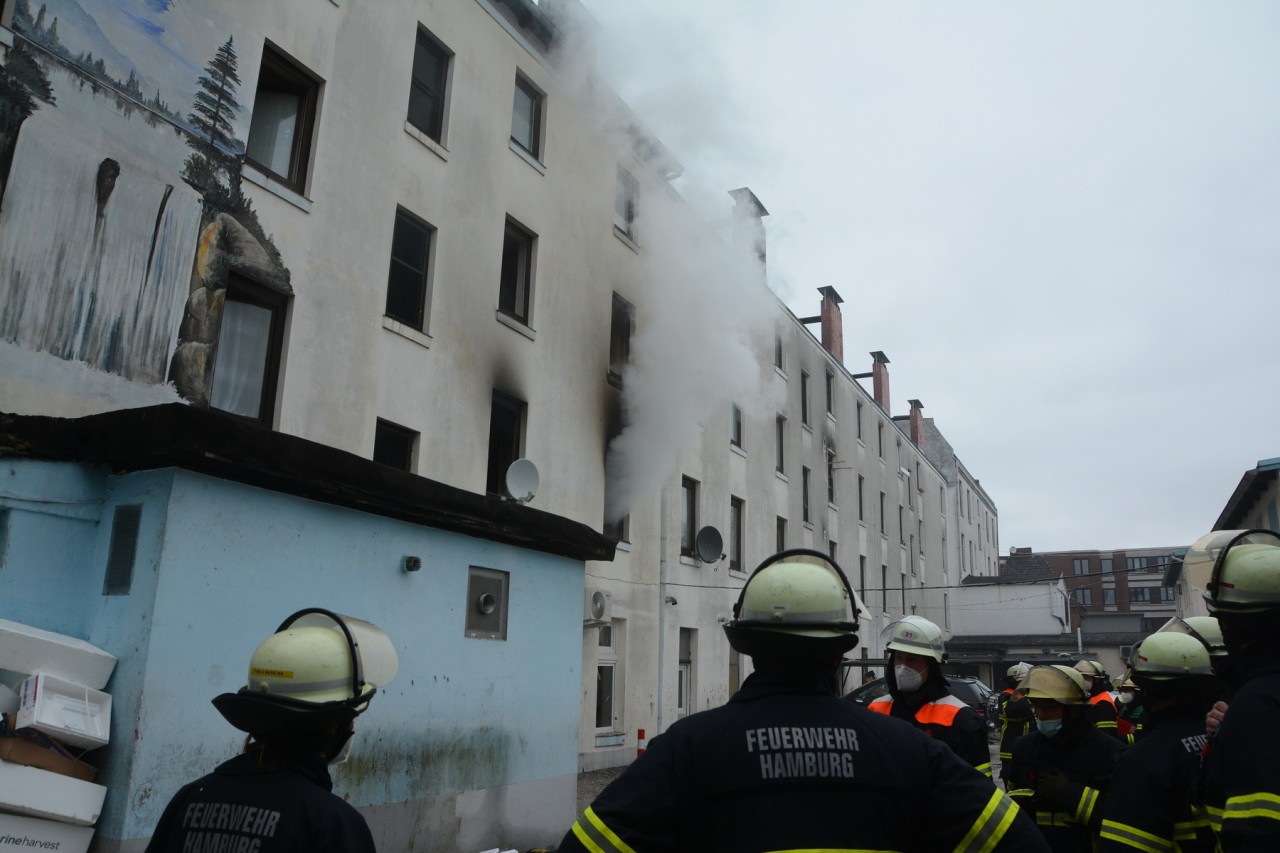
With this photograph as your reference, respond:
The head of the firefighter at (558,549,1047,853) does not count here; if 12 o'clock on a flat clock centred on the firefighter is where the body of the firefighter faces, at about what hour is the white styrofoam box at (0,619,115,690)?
The white styrofoam box is roughly at 10 o'clock from the firefighter.

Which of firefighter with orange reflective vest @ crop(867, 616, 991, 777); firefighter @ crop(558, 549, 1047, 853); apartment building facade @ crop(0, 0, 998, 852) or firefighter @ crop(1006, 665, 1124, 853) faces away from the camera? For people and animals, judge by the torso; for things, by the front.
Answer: firefighter @ crop(558, 549, 1047, 853)

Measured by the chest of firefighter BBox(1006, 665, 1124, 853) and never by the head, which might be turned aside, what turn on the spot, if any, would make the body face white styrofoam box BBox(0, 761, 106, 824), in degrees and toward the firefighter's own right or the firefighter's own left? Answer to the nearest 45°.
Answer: approximately 45° to the firefighter's own right

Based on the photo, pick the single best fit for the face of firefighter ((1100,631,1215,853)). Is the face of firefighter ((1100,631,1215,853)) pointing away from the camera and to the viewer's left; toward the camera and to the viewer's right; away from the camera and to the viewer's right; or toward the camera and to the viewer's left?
away from the camera and to the viewer's left

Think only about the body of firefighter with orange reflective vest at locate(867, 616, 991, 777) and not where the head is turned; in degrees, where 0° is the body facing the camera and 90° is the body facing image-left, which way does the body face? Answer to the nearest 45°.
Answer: approximately 45°

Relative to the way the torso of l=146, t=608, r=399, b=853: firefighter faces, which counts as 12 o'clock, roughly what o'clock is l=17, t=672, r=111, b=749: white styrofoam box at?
The white styrofoam box is roughly at 10 o'clock from the firefighter.

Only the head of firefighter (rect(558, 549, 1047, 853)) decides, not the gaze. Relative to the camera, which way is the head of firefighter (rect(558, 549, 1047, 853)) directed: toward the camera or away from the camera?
away from the camera

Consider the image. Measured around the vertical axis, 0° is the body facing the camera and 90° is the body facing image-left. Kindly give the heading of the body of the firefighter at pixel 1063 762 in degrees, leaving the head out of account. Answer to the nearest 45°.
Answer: approximately 45°

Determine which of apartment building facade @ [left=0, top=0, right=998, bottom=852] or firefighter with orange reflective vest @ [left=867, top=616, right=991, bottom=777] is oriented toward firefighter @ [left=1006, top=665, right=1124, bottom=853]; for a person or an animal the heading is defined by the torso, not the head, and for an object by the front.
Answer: the apartment building facade

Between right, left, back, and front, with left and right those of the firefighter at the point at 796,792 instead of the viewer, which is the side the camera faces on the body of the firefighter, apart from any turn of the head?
back

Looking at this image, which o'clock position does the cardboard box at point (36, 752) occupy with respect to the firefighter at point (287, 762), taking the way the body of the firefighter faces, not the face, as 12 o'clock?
The cardboard box is roughly at 10 o'clock from the firefighter.

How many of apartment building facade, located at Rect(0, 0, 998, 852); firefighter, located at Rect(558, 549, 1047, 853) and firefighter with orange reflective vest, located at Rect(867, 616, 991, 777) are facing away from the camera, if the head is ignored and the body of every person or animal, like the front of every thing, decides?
1

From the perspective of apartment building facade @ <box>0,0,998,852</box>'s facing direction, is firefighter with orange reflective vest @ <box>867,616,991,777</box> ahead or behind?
ahead

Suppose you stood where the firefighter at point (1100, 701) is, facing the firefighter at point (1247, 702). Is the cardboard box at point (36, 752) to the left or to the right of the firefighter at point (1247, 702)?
right

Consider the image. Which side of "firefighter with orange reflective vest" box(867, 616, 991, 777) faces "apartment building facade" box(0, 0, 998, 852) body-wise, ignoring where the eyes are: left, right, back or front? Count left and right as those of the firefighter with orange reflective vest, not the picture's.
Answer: right

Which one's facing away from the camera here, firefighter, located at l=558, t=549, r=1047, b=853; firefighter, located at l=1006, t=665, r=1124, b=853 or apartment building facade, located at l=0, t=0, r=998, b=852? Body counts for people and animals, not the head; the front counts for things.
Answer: firefighter, located at l=558, t=549, r=1047, b=853

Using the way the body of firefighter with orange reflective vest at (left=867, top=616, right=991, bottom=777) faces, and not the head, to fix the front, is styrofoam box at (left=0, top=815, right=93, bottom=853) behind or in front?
in front
